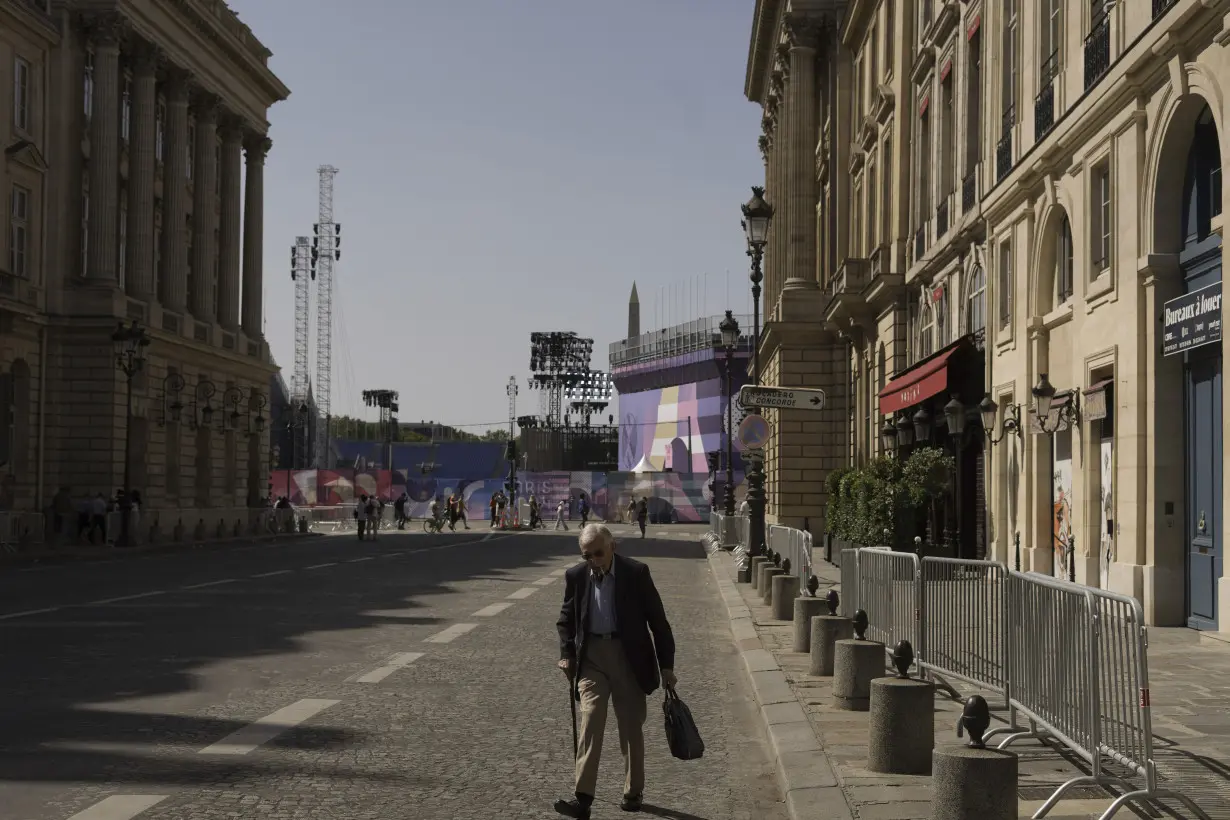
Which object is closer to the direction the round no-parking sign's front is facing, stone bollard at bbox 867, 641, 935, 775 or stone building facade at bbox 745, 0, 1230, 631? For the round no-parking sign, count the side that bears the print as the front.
the stone bollard

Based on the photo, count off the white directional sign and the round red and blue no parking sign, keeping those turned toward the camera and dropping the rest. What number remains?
2

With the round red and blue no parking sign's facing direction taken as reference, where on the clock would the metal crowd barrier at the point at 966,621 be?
The metal crowd barrier is roughly at 12 o'clock from the round red and blue no parking sign.

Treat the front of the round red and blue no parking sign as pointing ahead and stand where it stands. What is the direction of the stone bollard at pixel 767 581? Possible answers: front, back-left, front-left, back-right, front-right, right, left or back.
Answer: front

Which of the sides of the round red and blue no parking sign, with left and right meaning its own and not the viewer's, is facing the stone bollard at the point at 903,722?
front

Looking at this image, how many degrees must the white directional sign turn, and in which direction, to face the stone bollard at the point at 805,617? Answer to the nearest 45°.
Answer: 0° — it already faces it

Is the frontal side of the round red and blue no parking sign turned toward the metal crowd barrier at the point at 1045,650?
yes

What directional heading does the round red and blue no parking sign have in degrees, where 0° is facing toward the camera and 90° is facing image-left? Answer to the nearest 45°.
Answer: approximately 0°

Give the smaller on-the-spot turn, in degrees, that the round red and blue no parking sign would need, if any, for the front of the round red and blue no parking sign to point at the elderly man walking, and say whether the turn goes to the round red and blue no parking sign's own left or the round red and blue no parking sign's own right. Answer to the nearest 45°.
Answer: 0° — it already faces them

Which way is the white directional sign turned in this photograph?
toward the camera

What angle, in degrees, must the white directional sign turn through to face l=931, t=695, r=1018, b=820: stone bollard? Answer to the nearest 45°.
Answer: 0° — it already faces it

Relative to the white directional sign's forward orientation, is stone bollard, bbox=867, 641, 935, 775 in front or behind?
in front

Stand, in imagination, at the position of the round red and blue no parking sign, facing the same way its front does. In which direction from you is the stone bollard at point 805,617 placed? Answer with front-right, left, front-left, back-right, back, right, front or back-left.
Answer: front
